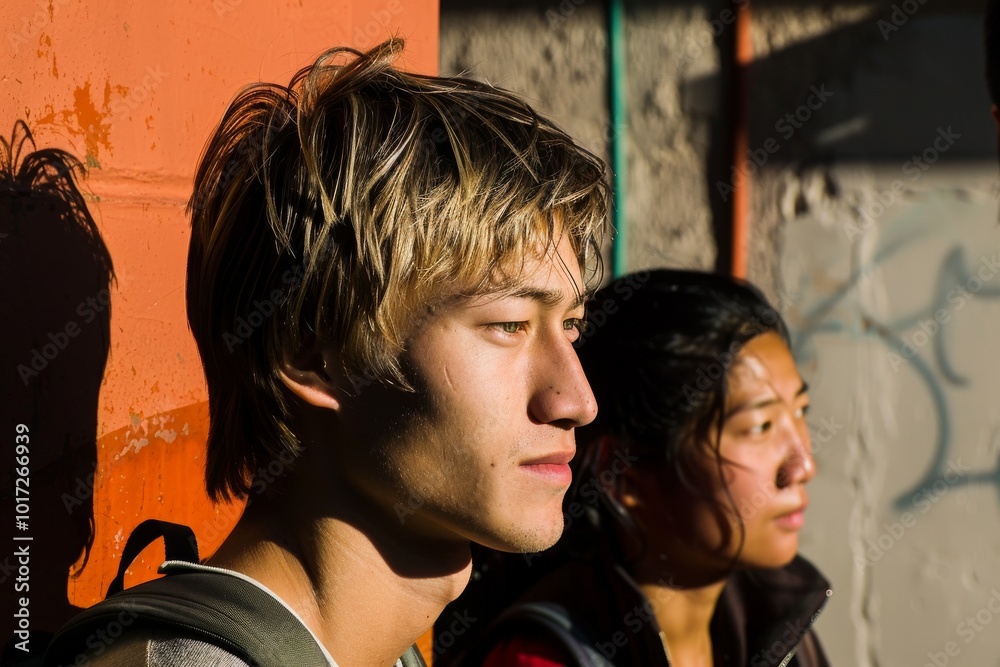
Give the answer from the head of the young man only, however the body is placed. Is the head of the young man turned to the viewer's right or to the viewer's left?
to the viewer's right

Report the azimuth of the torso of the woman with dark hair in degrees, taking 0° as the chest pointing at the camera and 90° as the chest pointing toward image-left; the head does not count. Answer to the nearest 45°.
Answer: approximately 315°

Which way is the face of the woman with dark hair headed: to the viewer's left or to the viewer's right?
to the viewer's right

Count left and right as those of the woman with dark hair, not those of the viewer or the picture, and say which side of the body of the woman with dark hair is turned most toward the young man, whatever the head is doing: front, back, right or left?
right
